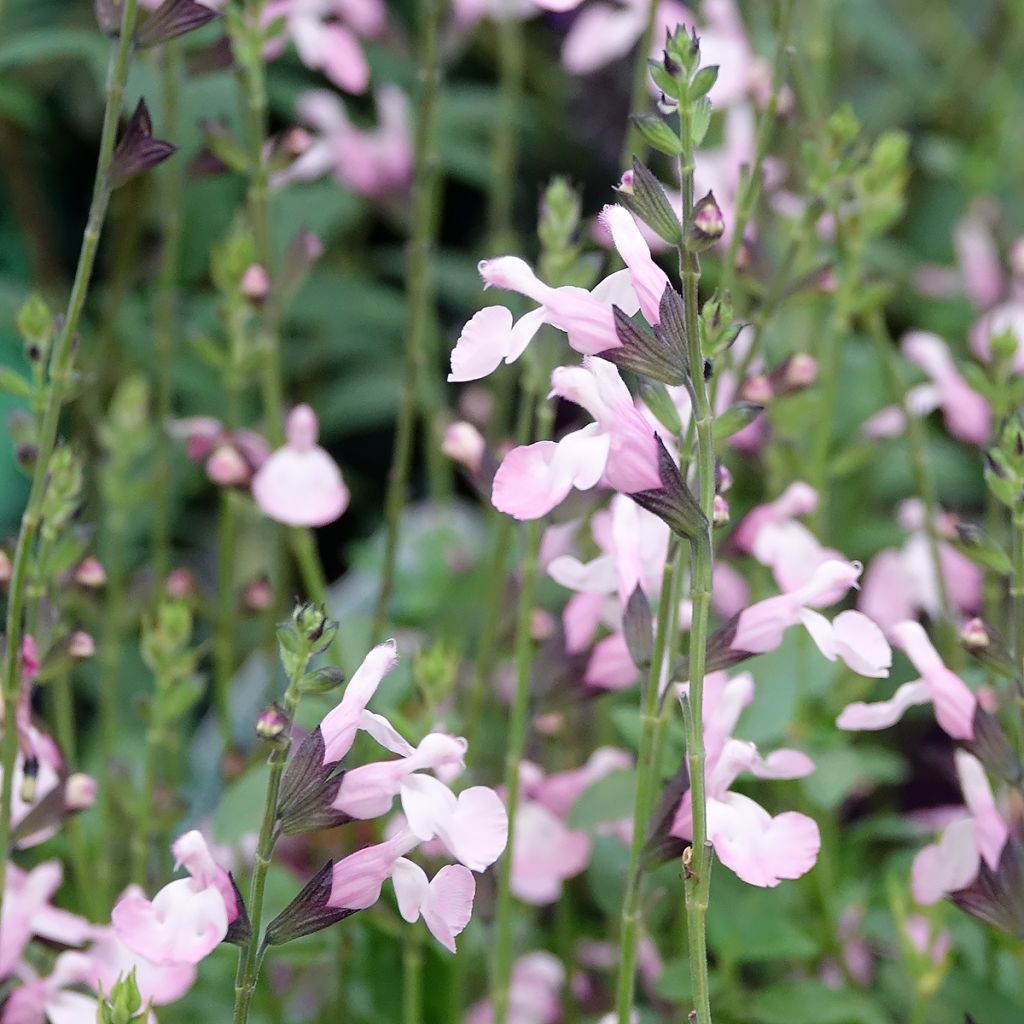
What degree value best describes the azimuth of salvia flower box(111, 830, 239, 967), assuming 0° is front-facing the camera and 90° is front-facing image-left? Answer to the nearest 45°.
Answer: approximately 45°

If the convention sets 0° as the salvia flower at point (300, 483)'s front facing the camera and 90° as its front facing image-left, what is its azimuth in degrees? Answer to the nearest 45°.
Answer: approximately 0°

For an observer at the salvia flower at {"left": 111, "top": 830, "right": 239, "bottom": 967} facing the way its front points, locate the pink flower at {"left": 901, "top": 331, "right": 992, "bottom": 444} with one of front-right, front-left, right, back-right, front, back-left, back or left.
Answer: back
